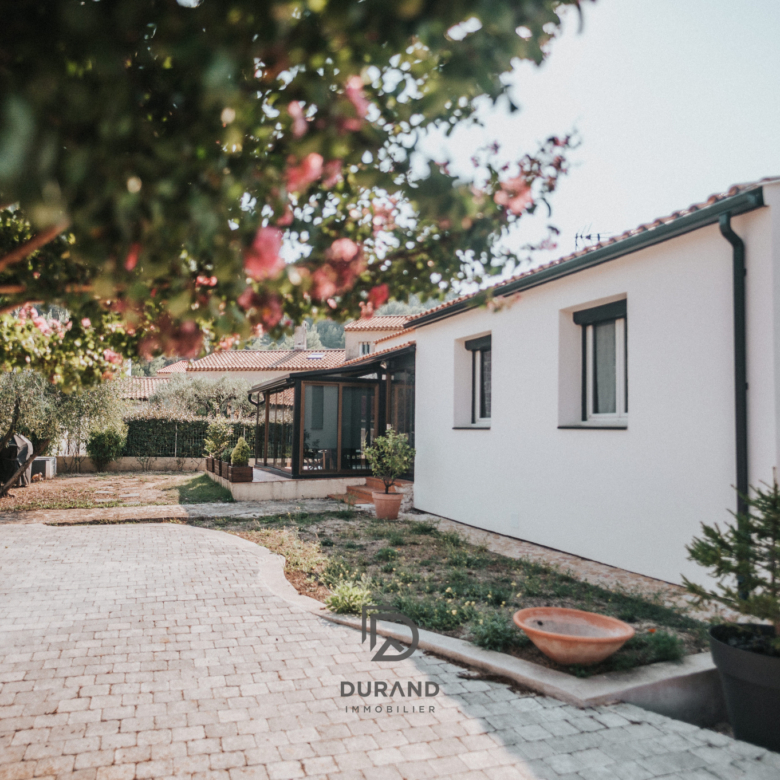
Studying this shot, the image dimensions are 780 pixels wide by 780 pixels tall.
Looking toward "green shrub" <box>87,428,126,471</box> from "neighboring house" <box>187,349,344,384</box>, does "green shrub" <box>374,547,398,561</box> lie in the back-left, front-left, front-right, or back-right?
front-left

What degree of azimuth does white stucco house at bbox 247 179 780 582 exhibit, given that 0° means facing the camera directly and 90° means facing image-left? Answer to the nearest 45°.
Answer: approximately 45°

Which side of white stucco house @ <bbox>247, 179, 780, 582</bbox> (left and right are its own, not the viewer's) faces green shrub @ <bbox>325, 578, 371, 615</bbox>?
front

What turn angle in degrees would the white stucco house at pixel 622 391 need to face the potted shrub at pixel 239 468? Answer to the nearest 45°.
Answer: approximately 90° to its right

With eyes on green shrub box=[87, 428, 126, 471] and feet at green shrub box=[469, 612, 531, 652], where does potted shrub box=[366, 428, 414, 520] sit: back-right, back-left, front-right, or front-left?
front-right

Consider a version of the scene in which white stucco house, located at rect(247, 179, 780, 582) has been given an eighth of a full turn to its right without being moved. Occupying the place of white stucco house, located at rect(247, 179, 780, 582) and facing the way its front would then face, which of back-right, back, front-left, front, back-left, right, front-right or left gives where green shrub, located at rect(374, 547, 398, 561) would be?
front

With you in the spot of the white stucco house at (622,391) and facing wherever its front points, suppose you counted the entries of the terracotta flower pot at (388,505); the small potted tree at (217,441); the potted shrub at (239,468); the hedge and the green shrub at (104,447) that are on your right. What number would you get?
5

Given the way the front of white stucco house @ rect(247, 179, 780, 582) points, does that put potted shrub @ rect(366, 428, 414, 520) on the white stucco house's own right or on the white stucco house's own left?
on the white stucco house's own right

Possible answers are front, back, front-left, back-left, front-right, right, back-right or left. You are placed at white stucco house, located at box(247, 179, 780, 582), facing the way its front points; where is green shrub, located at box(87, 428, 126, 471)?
right

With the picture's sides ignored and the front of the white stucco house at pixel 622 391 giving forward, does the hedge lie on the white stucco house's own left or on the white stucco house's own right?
on the white stucco house's own right

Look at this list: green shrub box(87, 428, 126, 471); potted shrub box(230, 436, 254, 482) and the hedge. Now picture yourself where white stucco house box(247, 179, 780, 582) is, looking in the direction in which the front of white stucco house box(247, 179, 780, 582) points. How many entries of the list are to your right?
3

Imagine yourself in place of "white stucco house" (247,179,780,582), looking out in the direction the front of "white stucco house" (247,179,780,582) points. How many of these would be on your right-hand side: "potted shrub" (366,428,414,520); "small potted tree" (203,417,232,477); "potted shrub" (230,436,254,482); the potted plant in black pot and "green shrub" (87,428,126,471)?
4
